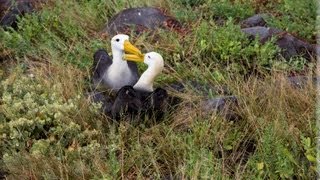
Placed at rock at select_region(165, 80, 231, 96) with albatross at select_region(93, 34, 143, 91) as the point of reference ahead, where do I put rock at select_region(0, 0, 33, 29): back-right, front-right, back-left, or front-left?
front-right

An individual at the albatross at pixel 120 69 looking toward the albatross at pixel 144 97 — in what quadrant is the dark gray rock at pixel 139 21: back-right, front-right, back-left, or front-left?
back-left

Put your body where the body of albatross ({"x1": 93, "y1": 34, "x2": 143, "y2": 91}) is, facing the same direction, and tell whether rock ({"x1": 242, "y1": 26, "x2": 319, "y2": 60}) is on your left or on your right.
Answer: on your left

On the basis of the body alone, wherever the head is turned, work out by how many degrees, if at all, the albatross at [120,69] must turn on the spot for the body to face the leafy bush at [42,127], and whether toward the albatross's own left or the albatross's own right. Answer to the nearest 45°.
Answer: approximately 90° to the albatross's own right

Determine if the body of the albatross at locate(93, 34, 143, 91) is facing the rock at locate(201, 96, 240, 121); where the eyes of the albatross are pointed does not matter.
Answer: no

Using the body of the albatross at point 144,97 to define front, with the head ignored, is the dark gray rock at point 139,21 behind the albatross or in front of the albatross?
in front

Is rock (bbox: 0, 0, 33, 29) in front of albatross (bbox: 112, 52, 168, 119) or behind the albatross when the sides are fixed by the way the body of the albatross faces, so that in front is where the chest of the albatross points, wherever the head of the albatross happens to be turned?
in front

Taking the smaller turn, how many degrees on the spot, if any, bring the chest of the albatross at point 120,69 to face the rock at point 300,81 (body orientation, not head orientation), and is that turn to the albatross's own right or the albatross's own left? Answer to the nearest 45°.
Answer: approximately 45° to the albatross's own left

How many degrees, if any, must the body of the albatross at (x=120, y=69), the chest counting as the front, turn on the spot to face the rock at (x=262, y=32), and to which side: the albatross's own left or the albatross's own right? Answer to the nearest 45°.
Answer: approximately 90° to the albatross's own left

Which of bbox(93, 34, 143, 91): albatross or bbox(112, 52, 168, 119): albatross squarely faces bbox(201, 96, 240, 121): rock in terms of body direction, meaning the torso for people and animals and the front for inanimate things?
bbox(93, 34, 143, 91): albatross

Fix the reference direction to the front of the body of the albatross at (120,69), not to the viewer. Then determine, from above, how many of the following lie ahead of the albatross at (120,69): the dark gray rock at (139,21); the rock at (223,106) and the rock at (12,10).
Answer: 1

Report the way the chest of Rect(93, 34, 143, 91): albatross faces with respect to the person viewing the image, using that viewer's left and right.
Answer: facing the viewer and to the right of the viewer

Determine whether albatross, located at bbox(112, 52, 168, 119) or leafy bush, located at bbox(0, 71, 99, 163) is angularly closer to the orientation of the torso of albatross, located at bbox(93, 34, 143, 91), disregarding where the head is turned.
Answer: the albatross
